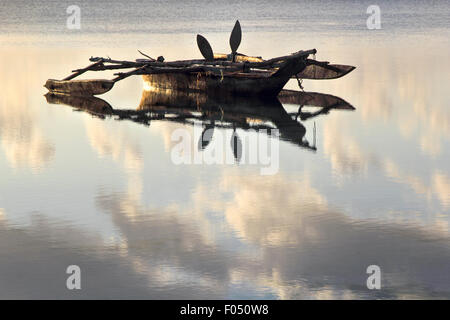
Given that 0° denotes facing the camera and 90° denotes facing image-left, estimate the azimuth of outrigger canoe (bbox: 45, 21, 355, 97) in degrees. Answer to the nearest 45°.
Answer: approximately 315°
